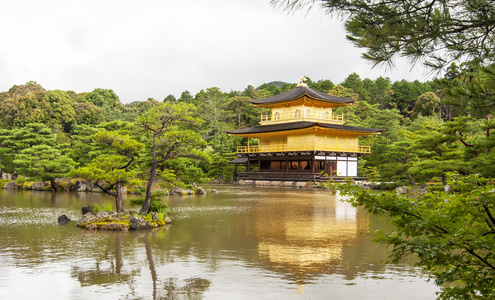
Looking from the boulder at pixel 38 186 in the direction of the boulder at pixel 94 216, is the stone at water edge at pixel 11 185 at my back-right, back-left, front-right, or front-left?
back-right

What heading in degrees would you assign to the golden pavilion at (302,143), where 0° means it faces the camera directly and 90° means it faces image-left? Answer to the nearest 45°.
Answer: approximately 45°

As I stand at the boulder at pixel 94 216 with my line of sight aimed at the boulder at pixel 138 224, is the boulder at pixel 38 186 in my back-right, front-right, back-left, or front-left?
back-left
